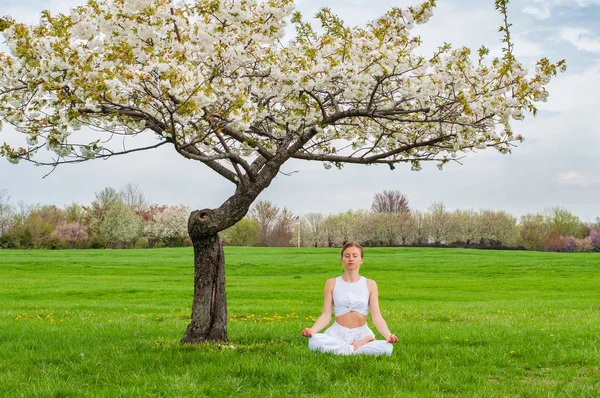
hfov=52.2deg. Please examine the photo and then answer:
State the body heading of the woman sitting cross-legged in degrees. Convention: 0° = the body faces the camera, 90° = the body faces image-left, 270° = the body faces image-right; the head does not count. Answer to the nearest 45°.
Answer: approximately 0°
